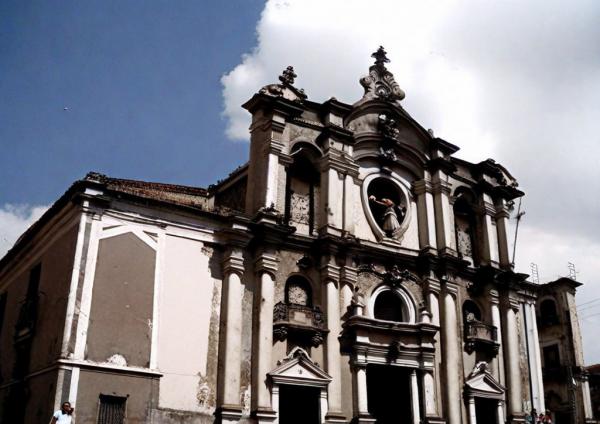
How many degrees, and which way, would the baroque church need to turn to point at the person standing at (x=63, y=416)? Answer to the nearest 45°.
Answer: approximately 90° to its right

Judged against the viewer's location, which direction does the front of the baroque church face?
facing the viewer and to the right of the viewer
